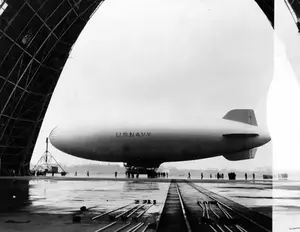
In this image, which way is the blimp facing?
to the viewer's left
